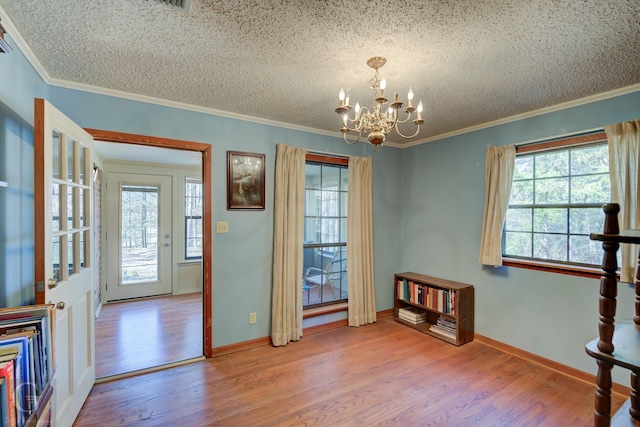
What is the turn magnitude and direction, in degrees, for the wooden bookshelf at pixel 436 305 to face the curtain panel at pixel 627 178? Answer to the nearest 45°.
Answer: approximately 90° to its left

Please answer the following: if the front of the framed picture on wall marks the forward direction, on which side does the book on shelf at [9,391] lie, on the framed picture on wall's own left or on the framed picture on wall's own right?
on the framed picture on wall's own right

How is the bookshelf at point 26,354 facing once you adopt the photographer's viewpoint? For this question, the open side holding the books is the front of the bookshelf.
facing to the right of the viewer

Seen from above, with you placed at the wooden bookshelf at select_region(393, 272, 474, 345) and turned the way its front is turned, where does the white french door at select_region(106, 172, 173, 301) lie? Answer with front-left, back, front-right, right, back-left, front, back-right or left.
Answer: front-right

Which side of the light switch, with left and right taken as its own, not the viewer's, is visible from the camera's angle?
front

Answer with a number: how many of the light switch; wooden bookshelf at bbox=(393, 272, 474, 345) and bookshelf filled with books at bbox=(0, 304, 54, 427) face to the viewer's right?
1

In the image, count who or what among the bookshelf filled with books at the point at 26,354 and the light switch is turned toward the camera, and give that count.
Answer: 1

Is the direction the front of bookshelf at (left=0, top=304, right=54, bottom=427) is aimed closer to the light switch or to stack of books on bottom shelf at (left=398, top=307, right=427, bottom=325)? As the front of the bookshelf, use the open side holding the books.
the stack of books on bottom shelf

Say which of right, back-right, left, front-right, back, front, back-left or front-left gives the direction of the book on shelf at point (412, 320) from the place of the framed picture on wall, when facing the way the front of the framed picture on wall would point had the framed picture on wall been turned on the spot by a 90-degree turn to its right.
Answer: back-left

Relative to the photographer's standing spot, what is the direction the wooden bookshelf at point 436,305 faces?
facing the viewer and to the left of the viewer

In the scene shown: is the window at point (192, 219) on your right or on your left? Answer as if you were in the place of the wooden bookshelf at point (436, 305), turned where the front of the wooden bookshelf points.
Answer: on your right

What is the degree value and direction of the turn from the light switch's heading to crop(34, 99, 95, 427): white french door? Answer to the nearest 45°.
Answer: approximately 45° to its right

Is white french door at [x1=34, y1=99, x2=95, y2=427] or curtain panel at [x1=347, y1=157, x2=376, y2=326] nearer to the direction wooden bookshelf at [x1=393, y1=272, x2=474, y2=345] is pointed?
the white french door

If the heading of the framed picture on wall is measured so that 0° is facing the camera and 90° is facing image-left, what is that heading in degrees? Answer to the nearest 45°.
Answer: approximately 315°
